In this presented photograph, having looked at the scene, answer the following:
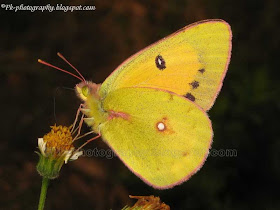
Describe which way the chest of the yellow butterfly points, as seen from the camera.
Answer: to the viewer's left
